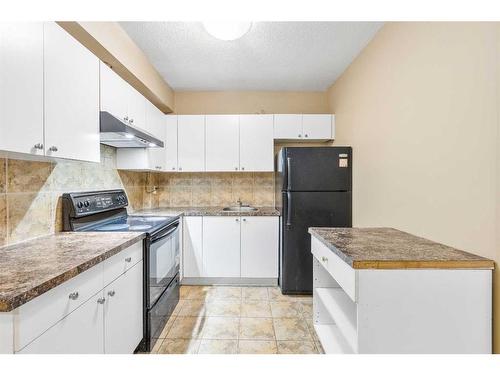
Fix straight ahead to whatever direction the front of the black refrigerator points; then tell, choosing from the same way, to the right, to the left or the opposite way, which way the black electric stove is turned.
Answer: to the left

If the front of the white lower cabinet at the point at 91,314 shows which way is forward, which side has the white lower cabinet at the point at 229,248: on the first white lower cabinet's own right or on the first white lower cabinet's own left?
on the first white lower cabinet's own left

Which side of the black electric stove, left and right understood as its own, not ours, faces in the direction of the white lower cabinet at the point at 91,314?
right

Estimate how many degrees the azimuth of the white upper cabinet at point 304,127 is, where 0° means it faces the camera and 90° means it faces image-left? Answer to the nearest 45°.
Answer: approximately 0°

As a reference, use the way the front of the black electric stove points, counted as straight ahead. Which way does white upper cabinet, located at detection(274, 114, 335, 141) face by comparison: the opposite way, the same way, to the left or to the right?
to the right

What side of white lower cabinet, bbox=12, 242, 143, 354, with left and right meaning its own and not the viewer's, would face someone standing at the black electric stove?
left
